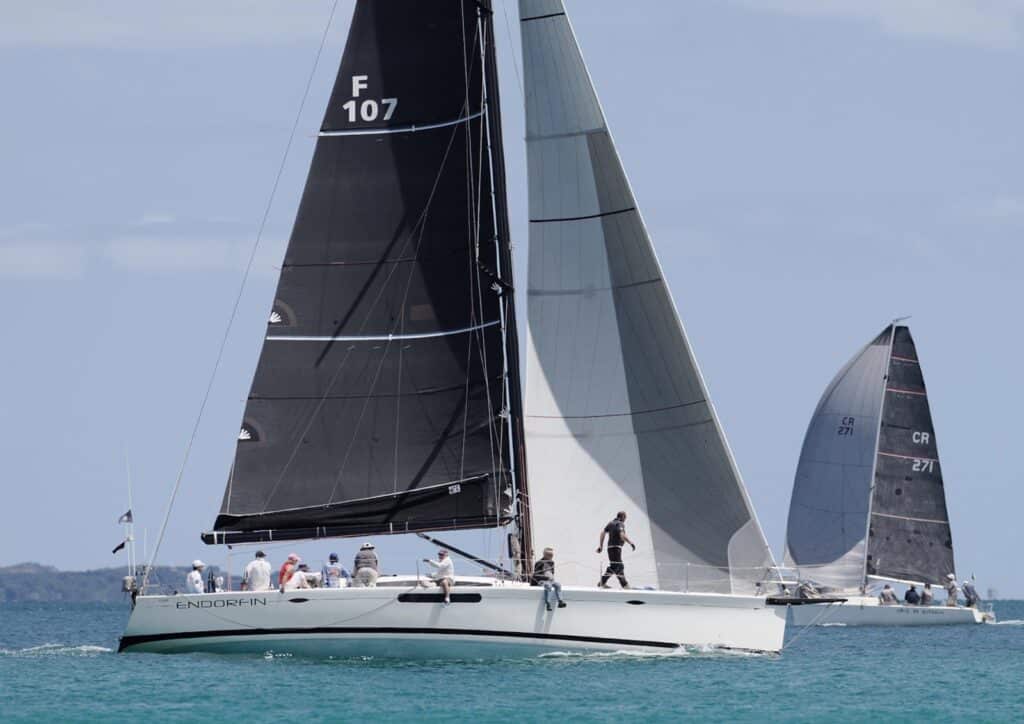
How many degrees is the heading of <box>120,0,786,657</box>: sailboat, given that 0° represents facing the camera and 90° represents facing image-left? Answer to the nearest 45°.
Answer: approximately 270°

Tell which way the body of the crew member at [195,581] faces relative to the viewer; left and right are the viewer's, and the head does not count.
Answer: facing to the right of the viewer

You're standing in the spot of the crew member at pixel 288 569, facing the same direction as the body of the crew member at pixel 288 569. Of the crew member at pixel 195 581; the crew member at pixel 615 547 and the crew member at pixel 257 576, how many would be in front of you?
1

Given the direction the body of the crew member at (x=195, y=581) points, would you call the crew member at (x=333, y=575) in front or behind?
in front
